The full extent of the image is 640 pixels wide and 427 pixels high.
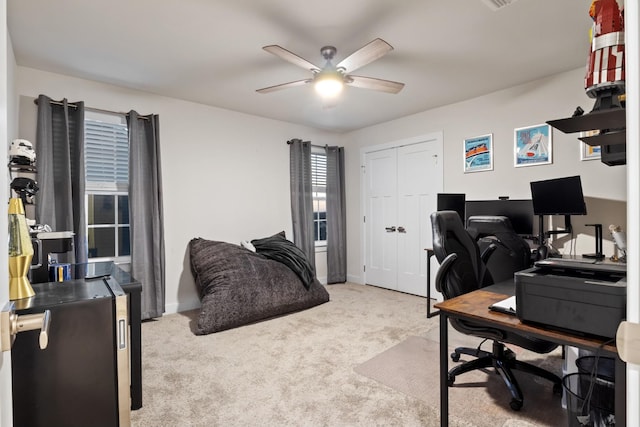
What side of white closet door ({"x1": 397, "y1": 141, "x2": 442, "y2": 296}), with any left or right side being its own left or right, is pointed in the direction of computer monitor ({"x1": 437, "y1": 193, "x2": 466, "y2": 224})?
left

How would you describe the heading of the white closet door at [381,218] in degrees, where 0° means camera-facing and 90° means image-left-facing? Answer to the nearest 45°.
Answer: approximately 45°

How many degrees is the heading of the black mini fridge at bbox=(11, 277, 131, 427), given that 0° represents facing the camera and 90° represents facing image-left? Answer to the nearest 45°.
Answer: approximately 270°

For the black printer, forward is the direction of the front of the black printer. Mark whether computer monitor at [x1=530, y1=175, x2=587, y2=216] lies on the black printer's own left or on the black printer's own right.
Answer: on the black printer's own right

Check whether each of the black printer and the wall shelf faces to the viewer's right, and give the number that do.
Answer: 0

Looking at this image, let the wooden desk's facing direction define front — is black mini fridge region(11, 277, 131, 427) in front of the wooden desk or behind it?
in front

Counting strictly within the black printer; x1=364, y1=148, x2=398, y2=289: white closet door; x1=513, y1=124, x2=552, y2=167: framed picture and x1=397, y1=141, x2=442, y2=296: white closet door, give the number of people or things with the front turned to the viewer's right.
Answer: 0

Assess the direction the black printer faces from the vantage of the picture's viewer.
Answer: facing the viewer and to the left of the viewer

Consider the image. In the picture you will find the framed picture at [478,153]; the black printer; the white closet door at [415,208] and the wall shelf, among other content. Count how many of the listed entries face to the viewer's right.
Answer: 0

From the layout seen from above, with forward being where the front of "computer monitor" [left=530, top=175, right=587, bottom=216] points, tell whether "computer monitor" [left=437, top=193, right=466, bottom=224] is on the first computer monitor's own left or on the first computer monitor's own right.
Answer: on the first computer monitor's own right

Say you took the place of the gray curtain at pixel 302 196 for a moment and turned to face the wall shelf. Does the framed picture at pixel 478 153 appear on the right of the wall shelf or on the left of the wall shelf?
left

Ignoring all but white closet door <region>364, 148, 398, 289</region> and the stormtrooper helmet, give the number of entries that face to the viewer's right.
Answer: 1
